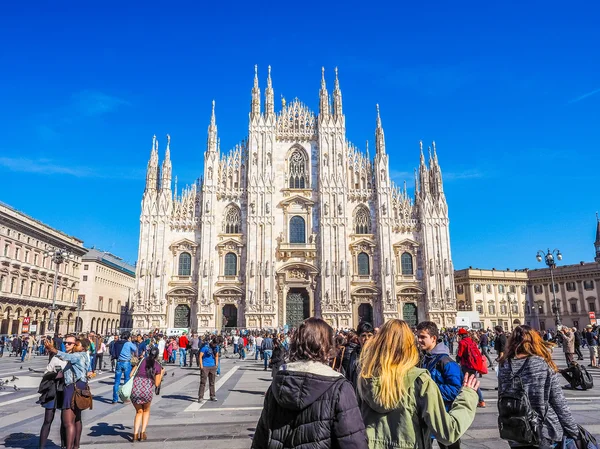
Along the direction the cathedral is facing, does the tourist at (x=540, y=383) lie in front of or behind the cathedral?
in front

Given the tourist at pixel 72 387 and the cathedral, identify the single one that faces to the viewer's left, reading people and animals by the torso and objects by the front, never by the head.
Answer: the tourist

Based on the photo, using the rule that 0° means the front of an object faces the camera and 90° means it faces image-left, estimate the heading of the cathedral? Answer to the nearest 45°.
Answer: approximately 0°

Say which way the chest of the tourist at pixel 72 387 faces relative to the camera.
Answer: to the viewer's left

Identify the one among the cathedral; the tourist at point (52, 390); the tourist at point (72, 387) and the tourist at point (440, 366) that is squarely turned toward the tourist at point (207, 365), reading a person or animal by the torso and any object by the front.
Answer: the cathedral

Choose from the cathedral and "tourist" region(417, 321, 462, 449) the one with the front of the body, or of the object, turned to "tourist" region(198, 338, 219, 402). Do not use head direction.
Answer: the cathedral

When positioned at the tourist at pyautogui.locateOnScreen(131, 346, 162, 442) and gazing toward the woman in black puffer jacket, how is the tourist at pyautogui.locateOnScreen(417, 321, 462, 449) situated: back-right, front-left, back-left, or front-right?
front-left

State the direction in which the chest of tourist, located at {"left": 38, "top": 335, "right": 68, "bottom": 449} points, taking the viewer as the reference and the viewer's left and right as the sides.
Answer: facing the viewer and to the right of the viewer

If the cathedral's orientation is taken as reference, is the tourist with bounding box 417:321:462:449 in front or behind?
in front

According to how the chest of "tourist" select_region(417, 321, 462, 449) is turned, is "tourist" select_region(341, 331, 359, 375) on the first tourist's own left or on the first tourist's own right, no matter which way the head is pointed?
on the first tourist's own right

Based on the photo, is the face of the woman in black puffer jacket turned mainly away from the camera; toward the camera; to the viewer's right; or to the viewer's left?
away from the camera

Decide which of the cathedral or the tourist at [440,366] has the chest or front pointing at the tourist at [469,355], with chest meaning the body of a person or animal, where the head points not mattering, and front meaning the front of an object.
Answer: the cathedral

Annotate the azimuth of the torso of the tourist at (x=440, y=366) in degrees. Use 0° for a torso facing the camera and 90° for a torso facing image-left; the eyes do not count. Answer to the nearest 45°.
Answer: approximately 45°

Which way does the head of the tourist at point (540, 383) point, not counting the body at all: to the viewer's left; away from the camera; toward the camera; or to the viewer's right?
away from the camera
